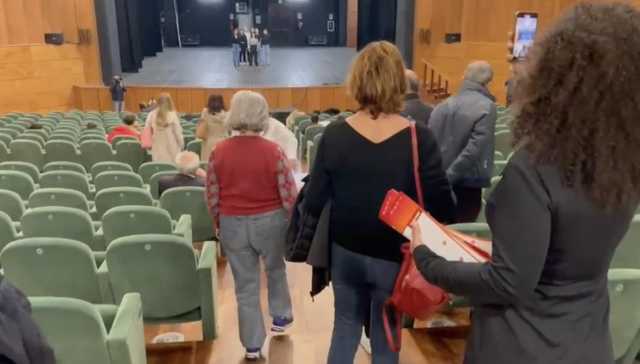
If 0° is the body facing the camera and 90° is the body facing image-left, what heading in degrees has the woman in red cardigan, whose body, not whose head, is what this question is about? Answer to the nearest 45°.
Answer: approximately 180°

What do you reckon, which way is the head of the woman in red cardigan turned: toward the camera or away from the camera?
away from the camera

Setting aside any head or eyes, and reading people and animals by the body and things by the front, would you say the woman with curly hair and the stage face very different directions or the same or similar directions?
very different directions

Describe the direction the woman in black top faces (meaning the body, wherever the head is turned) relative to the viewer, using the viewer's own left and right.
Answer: facing away from the viewer

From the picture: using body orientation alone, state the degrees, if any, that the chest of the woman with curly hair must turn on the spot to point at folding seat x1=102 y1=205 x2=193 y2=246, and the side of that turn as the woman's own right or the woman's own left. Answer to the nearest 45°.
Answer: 0° — they already face it

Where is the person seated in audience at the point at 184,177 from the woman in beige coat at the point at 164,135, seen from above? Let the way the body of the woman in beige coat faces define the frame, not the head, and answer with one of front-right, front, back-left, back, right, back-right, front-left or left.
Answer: back

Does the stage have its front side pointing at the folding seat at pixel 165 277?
yes

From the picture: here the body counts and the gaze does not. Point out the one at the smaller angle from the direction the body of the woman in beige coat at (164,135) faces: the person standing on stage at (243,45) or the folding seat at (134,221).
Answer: the person standing on stage

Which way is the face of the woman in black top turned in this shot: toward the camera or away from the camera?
away from the camera

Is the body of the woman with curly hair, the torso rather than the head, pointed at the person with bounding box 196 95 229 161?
yes

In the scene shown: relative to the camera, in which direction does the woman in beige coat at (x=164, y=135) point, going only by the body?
away from the camera

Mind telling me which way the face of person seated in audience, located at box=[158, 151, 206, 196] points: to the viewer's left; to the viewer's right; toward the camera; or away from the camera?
away from the camera
